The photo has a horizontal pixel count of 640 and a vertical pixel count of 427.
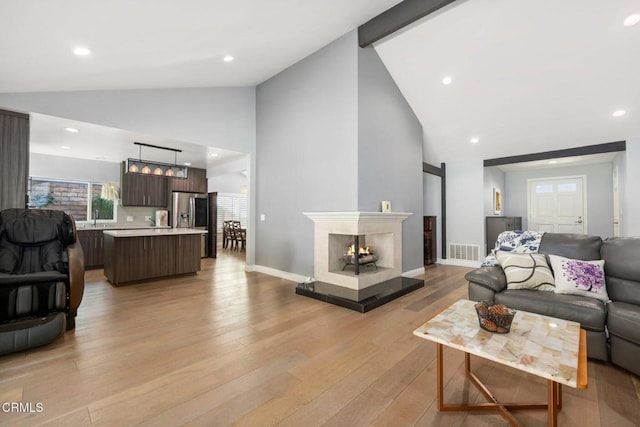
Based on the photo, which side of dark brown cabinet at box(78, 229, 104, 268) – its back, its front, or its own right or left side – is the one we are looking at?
front

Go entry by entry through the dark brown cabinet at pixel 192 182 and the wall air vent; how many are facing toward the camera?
2

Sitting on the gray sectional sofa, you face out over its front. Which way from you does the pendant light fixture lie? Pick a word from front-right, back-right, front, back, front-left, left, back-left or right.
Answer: front-right

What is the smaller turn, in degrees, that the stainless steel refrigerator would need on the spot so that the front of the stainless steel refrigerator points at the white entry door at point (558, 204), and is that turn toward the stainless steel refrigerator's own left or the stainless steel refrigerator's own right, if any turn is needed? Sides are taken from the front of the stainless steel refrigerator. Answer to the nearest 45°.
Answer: approximately 90° to the stainless steel refrigerator's own left

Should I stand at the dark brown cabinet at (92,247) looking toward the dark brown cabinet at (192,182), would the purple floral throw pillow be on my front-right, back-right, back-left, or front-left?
front-right

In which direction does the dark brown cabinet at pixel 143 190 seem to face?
toward the camera

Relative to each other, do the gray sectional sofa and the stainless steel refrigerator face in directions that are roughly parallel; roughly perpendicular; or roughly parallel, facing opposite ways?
roughly perpendicular

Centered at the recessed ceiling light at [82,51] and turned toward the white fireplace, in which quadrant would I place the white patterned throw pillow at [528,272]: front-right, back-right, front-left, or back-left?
front-right

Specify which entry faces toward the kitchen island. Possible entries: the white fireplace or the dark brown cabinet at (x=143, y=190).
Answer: the dark brown cabinet

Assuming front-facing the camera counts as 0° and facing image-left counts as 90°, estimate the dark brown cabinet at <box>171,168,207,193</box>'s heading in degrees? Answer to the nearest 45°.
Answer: approximately 0°

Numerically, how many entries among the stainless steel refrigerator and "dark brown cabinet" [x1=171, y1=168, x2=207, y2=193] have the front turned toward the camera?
2

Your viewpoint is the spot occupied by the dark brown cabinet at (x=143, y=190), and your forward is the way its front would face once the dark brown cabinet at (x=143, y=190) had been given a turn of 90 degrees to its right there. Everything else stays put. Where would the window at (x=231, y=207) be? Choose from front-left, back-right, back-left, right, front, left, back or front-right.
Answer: back-right

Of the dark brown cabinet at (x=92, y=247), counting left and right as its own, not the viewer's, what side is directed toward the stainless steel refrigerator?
left

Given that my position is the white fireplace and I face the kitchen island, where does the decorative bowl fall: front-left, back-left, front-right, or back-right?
back-left

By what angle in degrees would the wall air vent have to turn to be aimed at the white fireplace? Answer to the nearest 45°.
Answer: approximately 45° to its right

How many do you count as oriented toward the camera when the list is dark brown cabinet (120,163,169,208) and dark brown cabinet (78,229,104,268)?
2

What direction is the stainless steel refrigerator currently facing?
toward the camera
